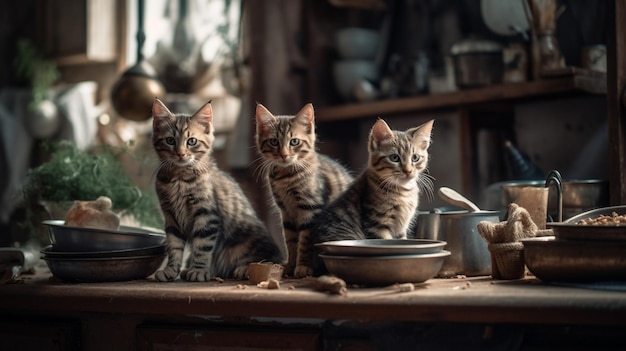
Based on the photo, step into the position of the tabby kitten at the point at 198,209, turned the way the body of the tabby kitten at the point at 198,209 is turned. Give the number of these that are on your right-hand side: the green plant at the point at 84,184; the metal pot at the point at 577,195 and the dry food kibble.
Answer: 1

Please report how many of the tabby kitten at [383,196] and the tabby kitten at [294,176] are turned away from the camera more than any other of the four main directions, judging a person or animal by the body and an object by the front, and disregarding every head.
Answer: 0

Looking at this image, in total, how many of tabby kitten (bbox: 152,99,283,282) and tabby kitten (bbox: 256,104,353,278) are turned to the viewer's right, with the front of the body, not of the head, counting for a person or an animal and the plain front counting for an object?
0

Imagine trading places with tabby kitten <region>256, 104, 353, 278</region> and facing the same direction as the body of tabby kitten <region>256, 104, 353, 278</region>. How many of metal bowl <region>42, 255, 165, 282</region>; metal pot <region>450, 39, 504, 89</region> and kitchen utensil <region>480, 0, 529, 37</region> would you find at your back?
2

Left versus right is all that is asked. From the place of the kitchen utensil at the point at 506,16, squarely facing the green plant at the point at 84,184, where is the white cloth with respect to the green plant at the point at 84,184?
right

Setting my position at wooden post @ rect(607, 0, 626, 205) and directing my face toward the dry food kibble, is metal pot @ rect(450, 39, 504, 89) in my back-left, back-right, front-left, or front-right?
back-right

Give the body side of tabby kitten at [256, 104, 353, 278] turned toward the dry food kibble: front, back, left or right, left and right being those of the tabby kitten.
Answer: left

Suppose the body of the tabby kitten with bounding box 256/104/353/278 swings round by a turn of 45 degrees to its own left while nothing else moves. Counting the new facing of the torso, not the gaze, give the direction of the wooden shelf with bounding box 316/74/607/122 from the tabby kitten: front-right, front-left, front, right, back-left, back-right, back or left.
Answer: back-left

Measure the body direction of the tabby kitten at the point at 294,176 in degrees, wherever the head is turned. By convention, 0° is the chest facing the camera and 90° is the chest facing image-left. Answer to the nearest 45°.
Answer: approximately 45°

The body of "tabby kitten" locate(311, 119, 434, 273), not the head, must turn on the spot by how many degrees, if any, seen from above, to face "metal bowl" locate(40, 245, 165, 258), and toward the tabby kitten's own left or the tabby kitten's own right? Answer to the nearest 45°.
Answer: approximately 135° to the tabby kitten's own right

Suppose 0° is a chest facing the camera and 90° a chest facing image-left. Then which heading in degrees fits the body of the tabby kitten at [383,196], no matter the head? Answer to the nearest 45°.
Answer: approximately 315°

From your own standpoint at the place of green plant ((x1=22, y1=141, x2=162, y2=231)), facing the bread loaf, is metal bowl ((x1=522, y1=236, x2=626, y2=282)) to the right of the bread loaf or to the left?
left
